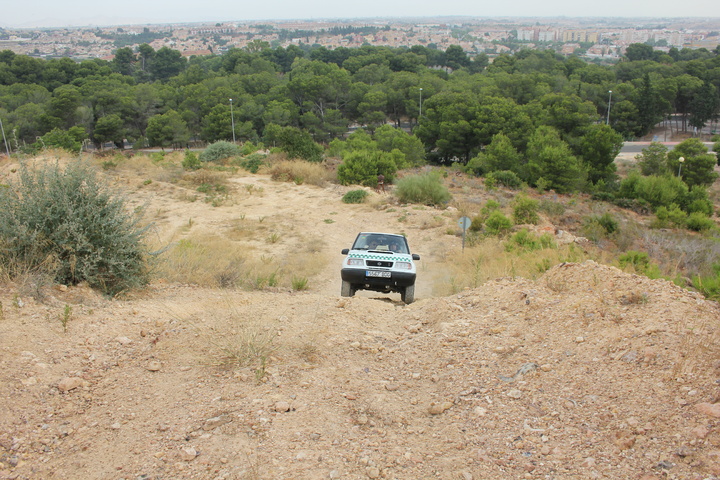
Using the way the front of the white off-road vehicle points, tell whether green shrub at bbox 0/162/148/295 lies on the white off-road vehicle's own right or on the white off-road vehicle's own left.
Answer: on the white off-road vehicle's own right

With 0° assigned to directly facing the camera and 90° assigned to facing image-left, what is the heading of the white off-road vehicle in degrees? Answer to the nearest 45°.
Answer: approximately 0°

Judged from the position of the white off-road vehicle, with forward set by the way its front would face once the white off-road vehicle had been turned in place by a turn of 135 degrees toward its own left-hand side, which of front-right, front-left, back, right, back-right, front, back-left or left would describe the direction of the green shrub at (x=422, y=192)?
front-left

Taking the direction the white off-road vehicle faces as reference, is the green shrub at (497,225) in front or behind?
behind

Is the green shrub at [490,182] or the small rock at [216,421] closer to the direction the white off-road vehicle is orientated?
the small rock

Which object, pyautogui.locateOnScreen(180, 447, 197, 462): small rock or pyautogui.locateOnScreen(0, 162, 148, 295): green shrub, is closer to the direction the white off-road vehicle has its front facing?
the small rock

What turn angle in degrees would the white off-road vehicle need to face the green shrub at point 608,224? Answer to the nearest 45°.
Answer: approximately 135° to its left

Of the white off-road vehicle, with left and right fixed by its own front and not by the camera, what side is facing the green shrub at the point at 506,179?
back

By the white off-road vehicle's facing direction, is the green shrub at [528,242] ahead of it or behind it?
behind

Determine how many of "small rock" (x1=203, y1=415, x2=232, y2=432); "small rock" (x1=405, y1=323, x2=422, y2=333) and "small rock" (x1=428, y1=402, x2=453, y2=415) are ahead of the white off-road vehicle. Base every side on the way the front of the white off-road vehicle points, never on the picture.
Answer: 3
